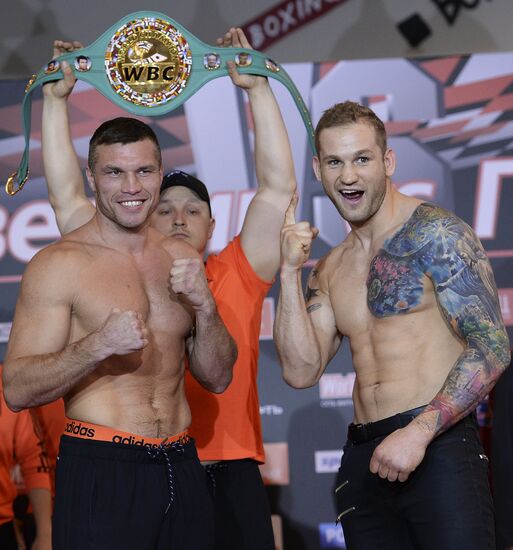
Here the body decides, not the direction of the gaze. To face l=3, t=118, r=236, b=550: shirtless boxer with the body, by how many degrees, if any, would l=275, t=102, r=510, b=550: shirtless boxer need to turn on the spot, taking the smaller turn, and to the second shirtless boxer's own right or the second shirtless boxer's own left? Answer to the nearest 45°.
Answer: approximately 45° to the second shirtless boxer's own right

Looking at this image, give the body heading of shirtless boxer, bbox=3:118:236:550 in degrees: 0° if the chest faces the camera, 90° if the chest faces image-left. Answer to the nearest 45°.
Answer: approximately 315°

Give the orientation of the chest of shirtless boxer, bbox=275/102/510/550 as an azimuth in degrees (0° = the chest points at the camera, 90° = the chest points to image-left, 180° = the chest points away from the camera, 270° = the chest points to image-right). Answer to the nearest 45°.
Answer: approximately 45°
